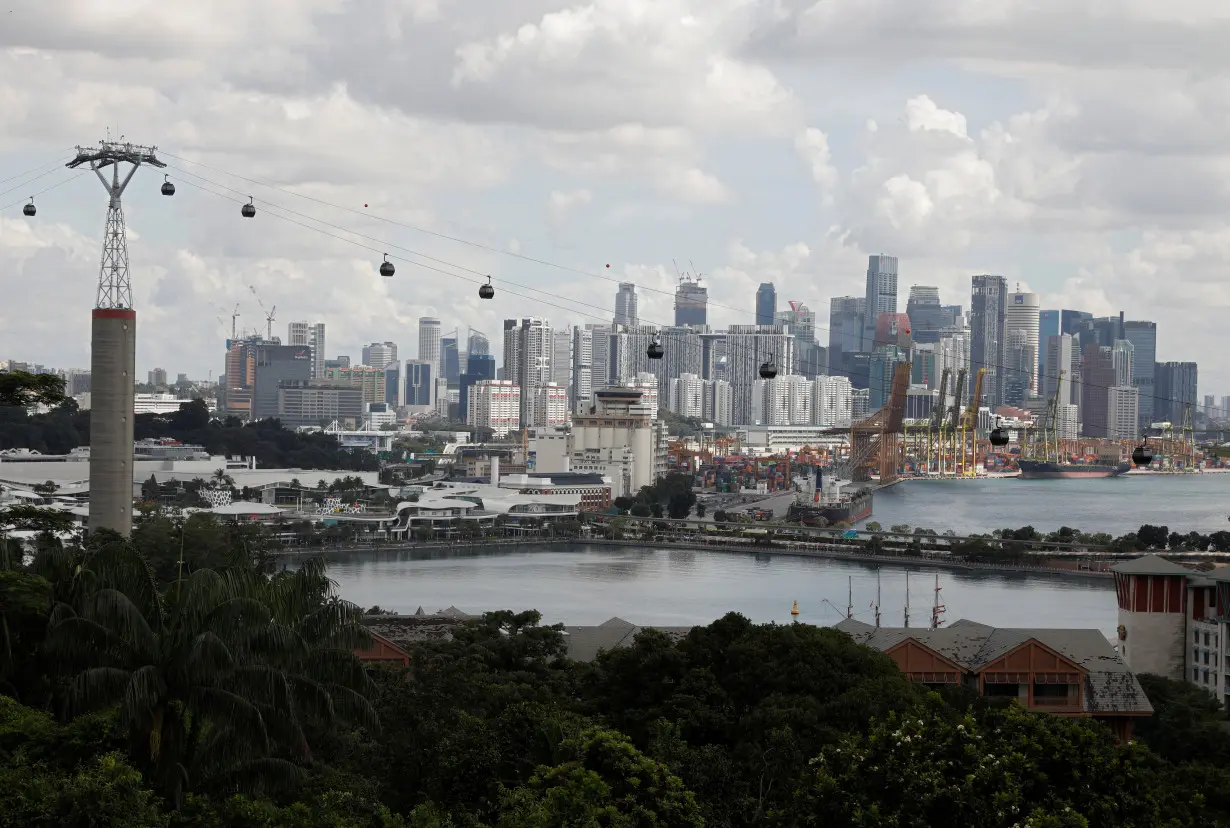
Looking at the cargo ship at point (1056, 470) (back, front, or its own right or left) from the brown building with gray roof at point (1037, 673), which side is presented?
right

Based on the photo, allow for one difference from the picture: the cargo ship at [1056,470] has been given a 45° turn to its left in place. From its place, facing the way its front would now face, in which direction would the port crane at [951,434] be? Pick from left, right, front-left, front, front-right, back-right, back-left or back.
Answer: front-right

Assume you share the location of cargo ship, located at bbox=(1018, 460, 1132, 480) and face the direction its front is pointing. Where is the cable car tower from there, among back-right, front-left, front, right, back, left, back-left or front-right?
right

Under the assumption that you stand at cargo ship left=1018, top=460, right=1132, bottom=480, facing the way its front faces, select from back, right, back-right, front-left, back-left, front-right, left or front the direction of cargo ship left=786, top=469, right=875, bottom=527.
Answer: right

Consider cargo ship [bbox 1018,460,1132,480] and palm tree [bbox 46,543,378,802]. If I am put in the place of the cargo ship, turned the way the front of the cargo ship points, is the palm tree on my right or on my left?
on my right
